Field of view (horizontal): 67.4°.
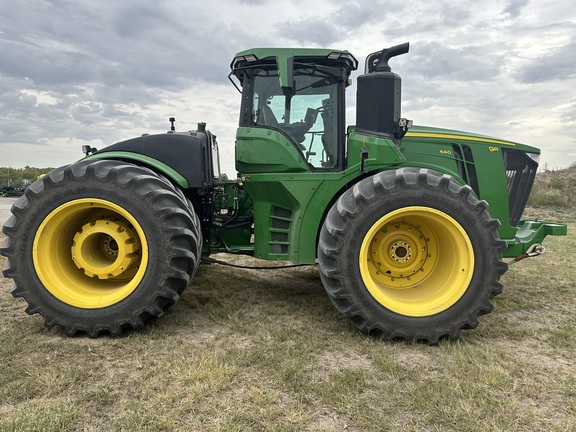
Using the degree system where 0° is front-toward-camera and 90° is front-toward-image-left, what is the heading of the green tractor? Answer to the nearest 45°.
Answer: approximately 270°
